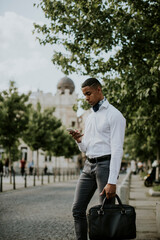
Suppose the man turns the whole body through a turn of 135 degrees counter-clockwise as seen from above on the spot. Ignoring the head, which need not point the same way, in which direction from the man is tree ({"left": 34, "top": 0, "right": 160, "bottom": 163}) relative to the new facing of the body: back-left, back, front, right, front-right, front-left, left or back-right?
left

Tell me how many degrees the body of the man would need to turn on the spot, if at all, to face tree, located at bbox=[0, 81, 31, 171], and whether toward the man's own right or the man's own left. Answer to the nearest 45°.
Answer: approximately 135° to the man's own right

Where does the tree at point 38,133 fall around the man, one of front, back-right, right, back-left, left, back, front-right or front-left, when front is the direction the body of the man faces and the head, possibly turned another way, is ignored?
back-right

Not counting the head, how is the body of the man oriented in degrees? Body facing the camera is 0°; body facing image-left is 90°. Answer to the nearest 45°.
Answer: approximately 45°
